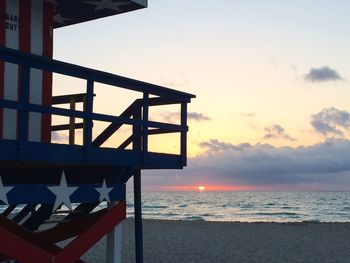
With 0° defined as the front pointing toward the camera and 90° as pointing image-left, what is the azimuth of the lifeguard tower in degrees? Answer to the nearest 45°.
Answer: approximately 225°
